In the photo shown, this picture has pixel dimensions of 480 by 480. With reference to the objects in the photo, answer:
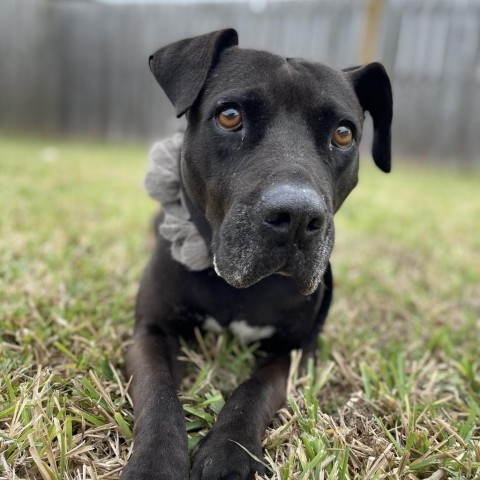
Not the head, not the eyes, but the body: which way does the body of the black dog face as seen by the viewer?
toward the camera
